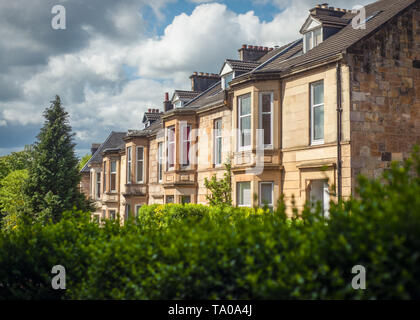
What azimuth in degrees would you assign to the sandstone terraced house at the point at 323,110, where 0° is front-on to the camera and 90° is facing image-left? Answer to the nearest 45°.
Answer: approximately 45°

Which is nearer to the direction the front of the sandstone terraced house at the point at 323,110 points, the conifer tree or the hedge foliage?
the hedge foliage

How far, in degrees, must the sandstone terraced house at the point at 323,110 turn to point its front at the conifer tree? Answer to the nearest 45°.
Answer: approximately 90° to its right
